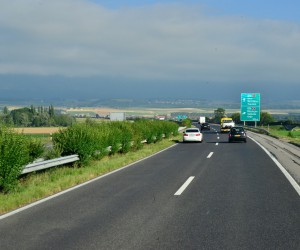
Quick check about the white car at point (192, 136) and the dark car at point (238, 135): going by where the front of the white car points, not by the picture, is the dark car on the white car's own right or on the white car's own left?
on the white car's own right

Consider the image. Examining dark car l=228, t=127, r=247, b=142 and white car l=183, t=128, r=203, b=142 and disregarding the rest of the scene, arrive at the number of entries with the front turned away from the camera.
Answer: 2

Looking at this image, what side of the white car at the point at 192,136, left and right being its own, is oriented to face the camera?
back

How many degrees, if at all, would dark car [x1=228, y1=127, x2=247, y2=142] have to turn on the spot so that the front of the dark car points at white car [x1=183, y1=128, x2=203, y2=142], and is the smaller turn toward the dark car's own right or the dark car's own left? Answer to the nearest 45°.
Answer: approximately 90° to the dark car's own left

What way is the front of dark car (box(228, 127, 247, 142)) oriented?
away from the camera

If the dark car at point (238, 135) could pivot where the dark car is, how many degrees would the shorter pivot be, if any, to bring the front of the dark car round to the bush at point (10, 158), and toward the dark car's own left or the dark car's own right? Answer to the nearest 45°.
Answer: approximately 180°

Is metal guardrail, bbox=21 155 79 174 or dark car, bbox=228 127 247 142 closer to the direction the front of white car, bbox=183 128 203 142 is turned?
the dark car

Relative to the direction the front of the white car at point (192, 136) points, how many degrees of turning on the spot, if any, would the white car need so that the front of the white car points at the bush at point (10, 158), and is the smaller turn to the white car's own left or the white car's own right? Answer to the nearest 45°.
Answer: approximately 180°

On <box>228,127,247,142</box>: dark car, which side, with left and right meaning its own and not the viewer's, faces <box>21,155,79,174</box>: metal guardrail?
back
